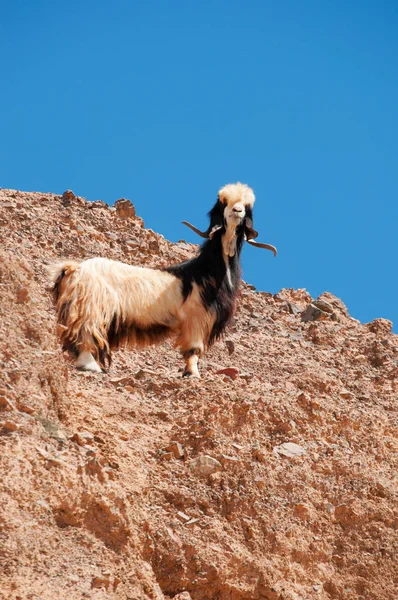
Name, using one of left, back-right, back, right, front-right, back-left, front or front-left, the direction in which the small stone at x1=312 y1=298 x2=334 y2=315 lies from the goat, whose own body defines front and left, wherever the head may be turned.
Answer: front-left

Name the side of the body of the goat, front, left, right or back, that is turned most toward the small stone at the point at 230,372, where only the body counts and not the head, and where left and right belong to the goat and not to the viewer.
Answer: front

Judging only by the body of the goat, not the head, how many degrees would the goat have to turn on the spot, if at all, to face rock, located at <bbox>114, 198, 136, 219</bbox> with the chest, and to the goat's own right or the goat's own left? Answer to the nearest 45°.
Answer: approximately 90° to the goat's own left

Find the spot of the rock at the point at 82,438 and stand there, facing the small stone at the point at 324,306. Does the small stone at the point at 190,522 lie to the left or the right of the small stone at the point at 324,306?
right

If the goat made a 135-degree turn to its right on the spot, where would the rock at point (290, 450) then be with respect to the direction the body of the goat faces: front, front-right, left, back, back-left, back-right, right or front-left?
left

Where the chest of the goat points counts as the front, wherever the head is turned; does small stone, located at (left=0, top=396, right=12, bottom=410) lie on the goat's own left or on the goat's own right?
on the goat's own right

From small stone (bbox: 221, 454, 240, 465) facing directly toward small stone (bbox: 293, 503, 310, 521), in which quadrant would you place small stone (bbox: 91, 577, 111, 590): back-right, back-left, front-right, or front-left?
back-right

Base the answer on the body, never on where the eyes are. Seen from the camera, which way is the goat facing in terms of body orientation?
to the viewer's right

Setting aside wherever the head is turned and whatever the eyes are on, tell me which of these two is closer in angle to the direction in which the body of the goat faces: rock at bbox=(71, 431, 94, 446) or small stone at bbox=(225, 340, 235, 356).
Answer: the small stone

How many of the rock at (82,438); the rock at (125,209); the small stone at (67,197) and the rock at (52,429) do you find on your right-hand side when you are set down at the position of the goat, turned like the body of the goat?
2

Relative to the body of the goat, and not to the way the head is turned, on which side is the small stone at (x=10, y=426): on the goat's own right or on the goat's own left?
on the goat's own right

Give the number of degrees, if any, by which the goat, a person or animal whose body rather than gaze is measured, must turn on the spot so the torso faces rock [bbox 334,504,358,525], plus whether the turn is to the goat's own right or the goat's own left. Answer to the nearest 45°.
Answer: approximately 45° to the goat's own right

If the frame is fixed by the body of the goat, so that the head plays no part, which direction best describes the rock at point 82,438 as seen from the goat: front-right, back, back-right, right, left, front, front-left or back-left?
right
